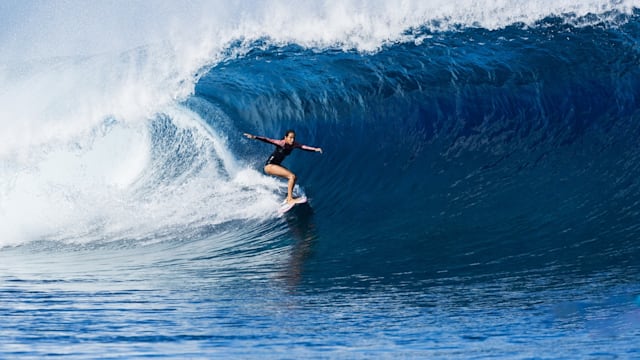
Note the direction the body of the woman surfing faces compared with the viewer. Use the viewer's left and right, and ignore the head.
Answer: facing the viewer and to the right of the viewer
